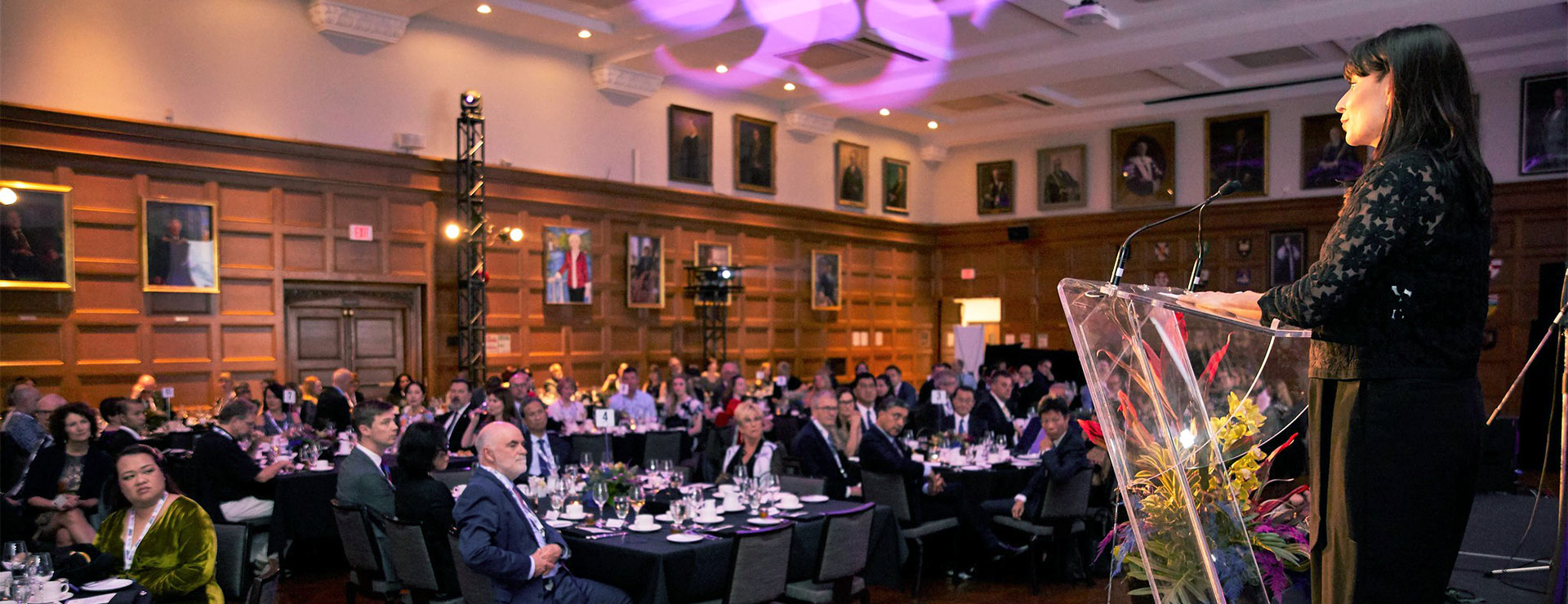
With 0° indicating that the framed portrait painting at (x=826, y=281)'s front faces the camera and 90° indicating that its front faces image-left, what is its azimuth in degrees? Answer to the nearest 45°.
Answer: approximately 315°

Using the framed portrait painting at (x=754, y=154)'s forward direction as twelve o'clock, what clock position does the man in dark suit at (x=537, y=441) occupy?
The man in dark suit is roughly at 2 o'clock from the framed portrait painting.

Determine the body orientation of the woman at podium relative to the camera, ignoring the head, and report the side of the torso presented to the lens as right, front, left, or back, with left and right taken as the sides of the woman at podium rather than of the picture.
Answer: left

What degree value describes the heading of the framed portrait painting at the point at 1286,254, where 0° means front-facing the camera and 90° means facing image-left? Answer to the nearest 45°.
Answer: approximately 0°

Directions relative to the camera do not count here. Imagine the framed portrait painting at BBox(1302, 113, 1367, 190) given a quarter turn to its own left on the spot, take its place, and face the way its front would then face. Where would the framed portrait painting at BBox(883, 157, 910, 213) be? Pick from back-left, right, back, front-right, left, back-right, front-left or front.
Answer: back

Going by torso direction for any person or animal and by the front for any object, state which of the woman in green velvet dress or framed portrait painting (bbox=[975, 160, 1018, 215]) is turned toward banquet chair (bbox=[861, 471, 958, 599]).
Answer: the framed portrait painting

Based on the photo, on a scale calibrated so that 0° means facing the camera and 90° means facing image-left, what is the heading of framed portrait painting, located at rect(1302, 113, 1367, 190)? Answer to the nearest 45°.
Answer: approximately 0°

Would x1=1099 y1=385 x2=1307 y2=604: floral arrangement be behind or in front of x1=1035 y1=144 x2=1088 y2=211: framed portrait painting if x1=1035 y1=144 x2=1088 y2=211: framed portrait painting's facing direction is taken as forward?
in front

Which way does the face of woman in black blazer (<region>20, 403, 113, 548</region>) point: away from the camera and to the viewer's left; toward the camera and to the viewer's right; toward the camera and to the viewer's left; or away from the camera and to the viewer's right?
toward the camera and to the viewer's right

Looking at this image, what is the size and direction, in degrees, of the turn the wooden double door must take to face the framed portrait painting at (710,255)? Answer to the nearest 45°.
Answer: approximately 90° to its left

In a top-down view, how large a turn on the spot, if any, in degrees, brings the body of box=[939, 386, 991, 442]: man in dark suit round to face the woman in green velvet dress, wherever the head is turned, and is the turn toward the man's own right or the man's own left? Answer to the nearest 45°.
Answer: approximately 45° to the man's own right
